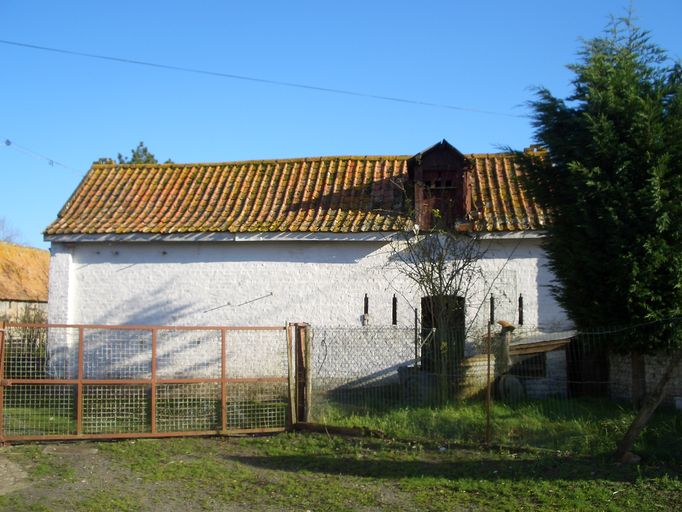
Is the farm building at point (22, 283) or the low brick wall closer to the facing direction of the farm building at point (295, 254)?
the low brick wall

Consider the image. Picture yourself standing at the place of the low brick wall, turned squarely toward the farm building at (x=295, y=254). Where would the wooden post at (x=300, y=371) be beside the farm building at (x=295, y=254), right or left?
left

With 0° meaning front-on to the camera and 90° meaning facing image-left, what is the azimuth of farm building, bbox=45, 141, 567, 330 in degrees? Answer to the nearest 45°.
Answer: approximately 0°

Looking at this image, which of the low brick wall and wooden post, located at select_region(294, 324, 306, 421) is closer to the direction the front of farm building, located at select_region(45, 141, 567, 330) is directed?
the wooden post

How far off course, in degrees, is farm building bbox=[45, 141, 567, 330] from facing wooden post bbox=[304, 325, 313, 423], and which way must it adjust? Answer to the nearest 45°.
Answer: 0° — it already faces it

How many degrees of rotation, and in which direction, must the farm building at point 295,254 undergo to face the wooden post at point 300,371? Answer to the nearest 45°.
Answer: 0° — it already faces it

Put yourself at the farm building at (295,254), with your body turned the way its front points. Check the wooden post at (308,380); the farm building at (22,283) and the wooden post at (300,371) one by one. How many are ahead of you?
2
